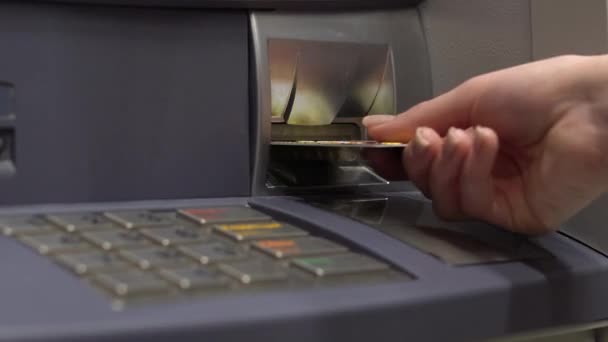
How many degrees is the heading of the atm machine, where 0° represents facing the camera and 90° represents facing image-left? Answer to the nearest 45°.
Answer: approximately 315°
